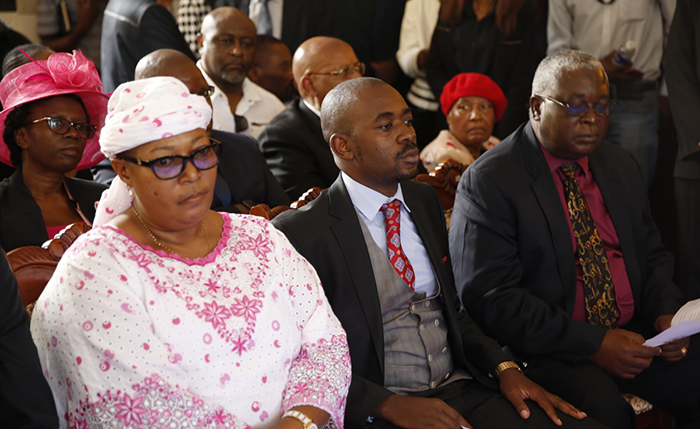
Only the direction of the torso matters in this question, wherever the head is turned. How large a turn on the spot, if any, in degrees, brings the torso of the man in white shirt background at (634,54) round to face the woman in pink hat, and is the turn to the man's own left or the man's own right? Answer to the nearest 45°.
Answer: approximately 45° to the man's own right

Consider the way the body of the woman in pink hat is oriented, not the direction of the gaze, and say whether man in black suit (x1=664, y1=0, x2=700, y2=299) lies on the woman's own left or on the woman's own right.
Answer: on the woman's own left

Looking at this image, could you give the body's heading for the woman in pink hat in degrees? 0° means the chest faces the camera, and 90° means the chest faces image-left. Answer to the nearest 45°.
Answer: approximately 315°

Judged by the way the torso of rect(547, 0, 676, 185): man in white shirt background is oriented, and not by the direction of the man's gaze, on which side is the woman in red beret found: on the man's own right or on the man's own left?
on the man's own right

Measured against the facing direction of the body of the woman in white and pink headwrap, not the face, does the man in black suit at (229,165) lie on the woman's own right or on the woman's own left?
on the woman's own left
